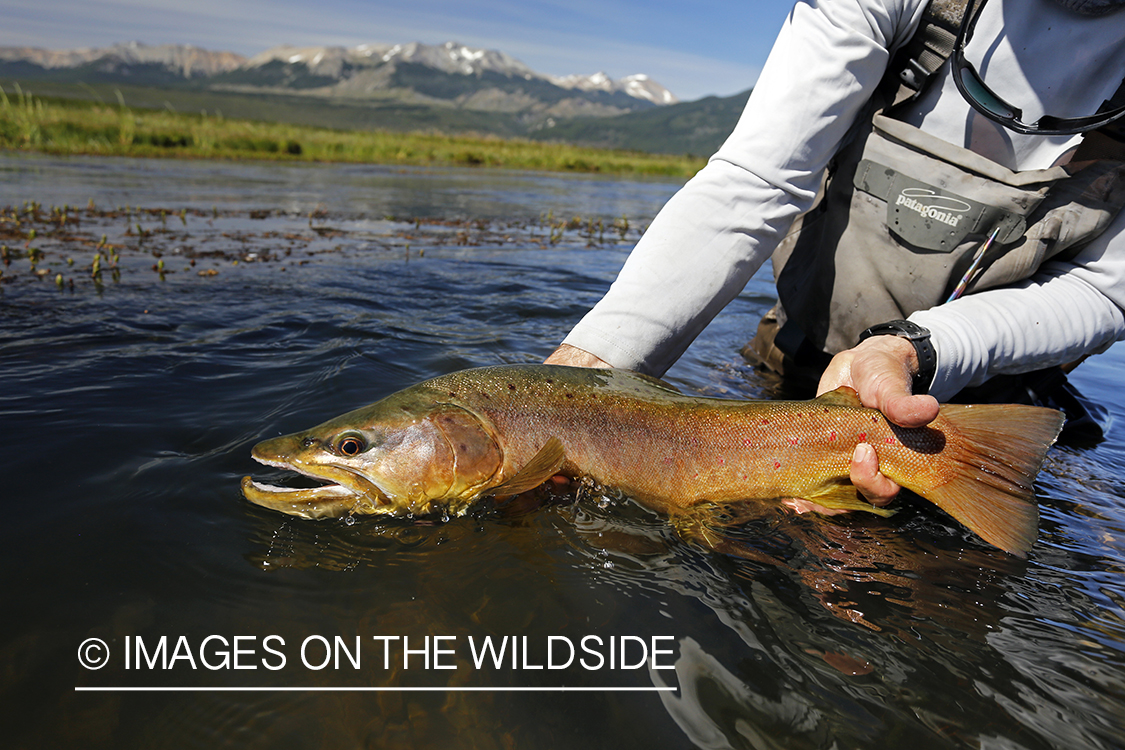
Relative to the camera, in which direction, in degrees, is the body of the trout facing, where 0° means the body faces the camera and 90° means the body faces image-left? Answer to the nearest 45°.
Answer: approximately 90°
